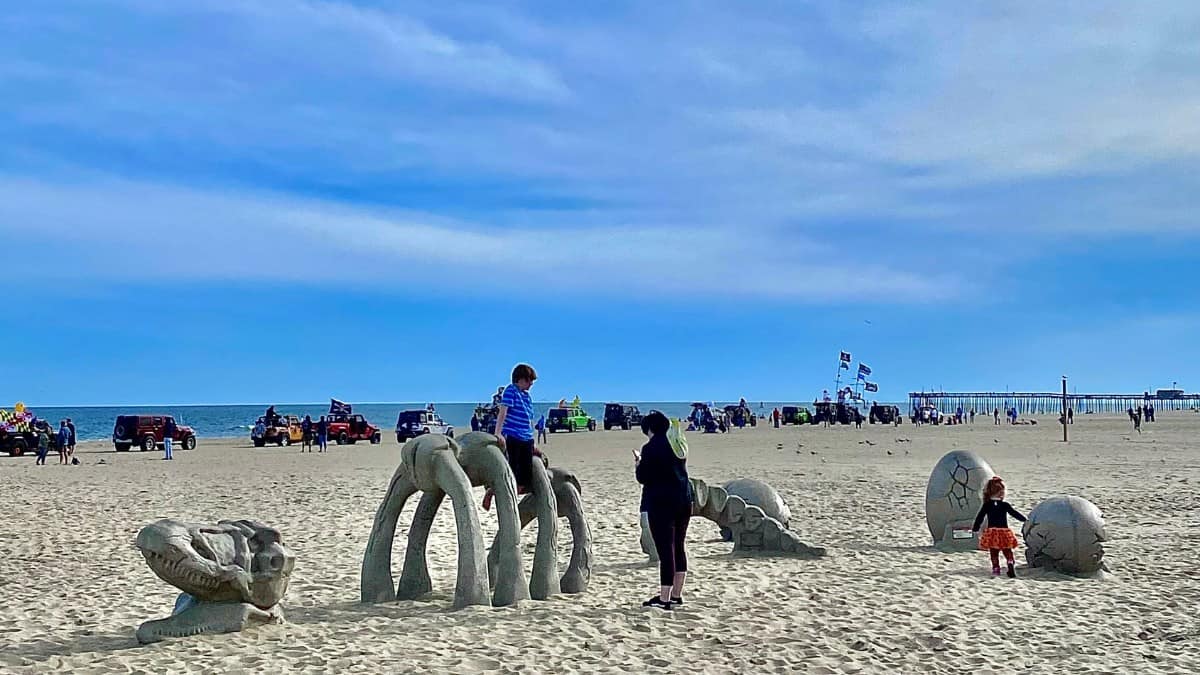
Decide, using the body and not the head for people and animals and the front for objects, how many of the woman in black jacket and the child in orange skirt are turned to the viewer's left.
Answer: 1

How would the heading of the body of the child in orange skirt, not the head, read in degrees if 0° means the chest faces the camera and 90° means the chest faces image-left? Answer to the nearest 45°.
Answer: approximately 180°

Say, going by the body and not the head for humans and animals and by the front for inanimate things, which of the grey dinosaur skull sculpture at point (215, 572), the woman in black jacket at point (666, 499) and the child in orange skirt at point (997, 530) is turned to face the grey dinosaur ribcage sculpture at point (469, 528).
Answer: the woman in black jacket

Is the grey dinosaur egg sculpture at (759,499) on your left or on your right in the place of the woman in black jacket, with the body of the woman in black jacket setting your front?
on your right

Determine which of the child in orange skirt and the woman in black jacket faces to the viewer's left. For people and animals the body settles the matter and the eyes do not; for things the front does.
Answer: the woman in black jacket

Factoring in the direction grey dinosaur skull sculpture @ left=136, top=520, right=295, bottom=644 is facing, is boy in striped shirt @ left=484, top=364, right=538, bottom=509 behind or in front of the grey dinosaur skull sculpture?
behind

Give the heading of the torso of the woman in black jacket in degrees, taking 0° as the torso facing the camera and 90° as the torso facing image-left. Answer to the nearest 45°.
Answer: approximately 90°

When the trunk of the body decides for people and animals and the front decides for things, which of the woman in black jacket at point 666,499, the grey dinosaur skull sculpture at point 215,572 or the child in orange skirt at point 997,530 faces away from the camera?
the child in orange skirt

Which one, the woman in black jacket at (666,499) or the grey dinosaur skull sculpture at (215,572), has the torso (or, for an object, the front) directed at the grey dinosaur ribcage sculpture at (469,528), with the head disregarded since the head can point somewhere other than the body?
the woman in black jacket

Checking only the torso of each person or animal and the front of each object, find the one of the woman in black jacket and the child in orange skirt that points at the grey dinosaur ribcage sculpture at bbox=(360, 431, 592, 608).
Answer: the woman in black jacket

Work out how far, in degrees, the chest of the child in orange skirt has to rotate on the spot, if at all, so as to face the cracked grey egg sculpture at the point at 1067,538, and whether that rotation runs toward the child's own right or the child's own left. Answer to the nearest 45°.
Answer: approximately 90° to the child's own right

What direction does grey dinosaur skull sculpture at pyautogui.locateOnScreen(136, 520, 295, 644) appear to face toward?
to the viewer's left

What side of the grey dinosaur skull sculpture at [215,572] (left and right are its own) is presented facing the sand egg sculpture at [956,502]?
back
